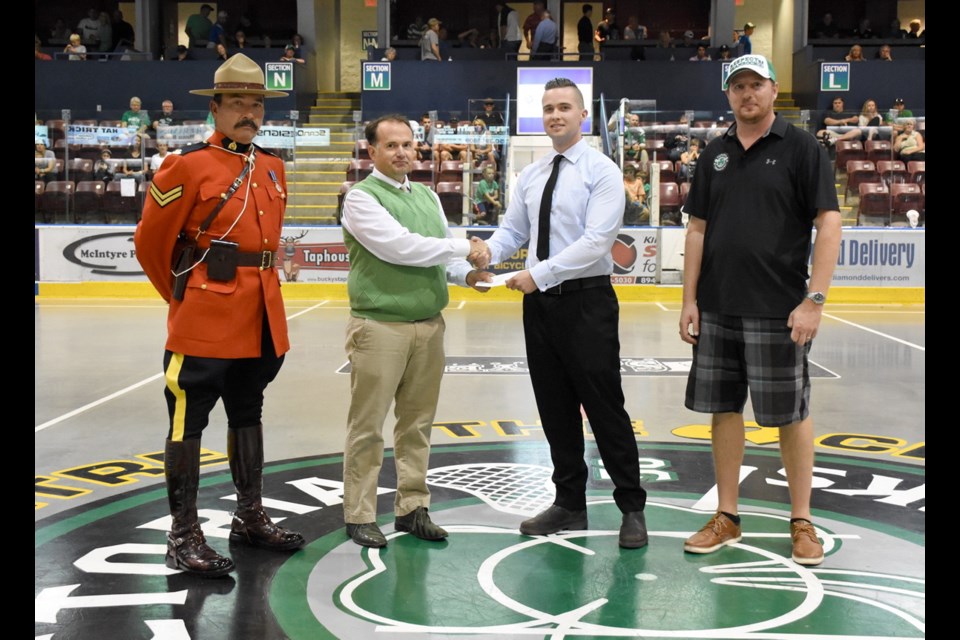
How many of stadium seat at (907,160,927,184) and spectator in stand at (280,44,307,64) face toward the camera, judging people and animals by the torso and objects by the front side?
2

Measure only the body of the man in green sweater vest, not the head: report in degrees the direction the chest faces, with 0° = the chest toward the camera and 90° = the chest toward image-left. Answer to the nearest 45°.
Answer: approximately 315°

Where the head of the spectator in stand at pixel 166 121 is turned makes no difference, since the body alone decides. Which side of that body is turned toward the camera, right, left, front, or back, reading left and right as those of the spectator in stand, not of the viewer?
front

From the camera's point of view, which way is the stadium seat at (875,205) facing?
toward the camera

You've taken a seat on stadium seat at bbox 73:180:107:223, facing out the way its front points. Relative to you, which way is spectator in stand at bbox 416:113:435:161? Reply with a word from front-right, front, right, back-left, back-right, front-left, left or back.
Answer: left

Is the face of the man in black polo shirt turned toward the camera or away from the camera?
toward the camera

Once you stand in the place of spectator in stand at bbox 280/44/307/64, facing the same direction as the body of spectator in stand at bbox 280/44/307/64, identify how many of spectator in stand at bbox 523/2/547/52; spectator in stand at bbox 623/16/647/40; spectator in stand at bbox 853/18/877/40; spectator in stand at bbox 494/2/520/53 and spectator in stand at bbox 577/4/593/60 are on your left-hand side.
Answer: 5

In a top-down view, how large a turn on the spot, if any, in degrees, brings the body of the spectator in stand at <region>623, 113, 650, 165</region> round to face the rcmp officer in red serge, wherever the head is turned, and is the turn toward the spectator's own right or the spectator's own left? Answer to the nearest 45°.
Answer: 0° — they already face them

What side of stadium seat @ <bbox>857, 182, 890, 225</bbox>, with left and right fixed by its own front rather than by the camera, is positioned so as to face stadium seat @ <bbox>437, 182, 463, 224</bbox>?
right

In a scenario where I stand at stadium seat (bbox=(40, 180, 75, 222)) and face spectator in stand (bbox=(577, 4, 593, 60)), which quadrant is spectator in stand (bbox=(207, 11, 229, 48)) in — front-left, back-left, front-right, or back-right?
front-left

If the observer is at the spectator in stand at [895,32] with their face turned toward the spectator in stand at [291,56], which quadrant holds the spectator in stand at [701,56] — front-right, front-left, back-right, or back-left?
front-left
